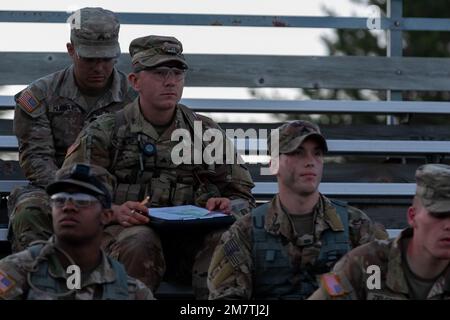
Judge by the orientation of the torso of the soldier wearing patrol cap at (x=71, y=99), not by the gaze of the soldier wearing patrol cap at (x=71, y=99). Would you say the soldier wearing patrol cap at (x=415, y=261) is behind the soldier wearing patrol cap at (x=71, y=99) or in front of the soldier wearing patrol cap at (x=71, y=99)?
in front

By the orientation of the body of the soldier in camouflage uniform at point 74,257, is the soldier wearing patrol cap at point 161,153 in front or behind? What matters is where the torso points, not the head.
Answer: behind

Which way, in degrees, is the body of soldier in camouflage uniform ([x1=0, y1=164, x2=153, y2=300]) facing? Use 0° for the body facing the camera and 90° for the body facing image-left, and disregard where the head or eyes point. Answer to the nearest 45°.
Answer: approximately 0°

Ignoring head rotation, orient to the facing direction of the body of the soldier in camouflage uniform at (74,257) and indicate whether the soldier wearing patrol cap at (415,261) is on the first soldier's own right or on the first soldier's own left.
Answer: on the first soldier's own left

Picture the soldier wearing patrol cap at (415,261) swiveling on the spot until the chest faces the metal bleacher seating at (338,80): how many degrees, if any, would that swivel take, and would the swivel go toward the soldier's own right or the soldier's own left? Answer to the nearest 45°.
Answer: approximately 135° to the soldier's own left

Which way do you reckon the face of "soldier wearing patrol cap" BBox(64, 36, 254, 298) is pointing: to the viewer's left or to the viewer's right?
to the viewer's right

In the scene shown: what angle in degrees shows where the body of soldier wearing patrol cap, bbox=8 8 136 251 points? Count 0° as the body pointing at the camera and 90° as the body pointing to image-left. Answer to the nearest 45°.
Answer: approximately 315°
